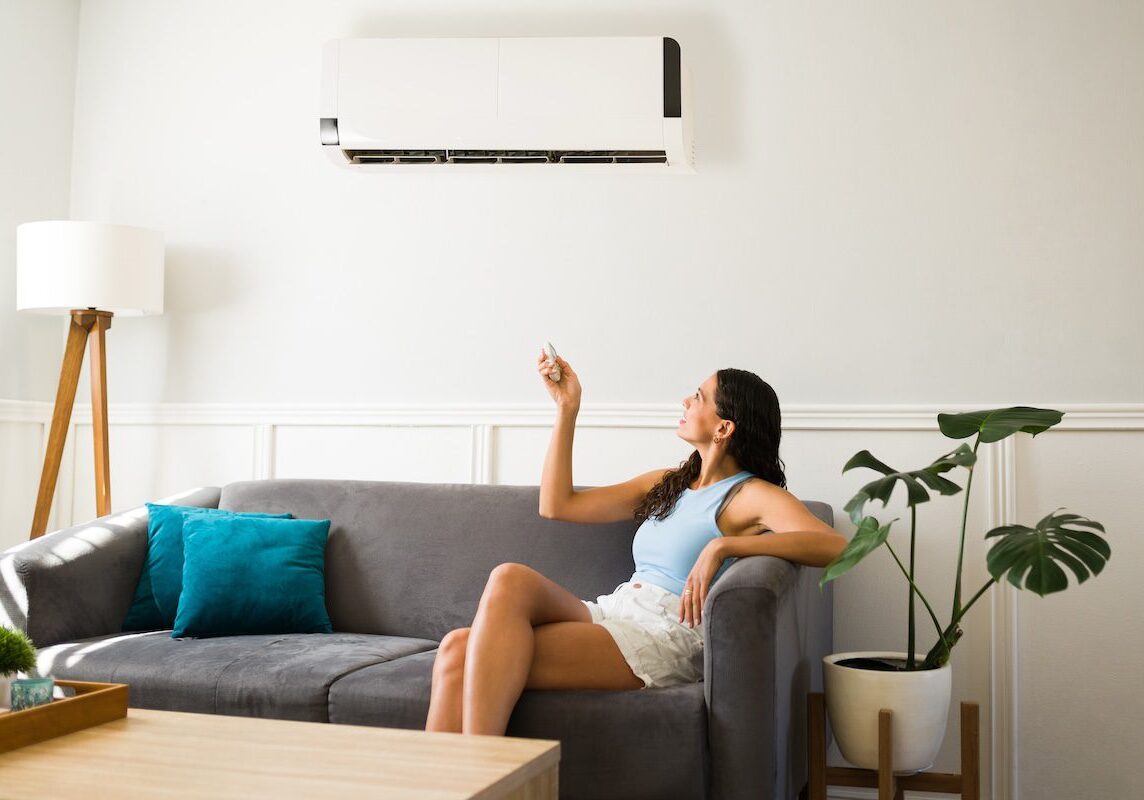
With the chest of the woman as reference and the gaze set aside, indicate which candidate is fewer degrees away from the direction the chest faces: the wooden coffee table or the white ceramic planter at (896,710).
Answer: the wooden coffee table

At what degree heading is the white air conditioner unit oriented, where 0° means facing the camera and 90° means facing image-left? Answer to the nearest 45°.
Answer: approximately 0°

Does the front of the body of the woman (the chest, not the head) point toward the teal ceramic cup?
yes

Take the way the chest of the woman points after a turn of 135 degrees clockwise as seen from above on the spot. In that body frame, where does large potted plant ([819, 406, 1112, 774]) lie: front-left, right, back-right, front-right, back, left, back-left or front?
right

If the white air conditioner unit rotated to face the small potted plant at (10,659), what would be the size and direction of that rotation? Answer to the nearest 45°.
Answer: approximately 45° to its right

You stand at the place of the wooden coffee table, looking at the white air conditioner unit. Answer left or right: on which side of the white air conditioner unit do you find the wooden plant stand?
right

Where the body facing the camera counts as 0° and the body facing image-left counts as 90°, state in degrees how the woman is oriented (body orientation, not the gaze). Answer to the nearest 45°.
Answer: approximately 45°
